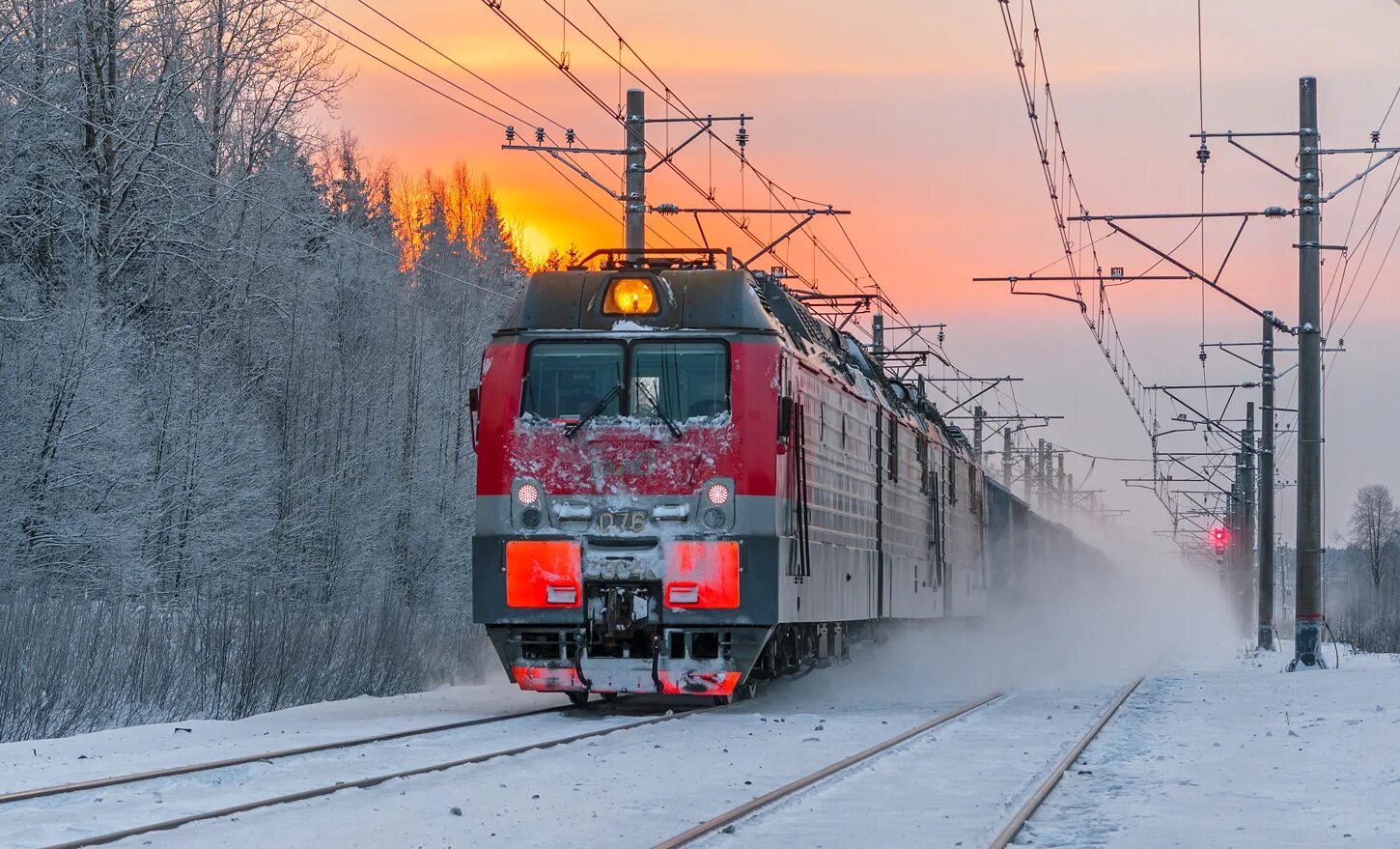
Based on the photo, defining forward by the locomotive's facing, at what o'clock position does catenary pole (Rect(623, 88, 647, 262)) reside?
The catenary pole is roughly at 6 o'clock from the locomotive.

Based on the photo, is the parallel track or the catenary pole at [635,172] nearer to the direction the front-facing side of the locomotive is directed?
the parallel track

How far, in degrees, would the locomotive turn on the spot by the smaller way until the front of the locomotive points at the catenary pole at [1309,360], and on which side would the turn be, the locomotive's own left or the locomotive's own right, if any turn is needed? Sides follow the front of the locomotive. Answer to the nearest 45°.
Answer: approximately 135° to the locomotive's own left

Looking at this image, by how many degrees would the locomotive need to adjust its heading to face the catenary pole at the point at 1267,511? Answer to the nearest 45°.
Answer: approximately 135° to its left

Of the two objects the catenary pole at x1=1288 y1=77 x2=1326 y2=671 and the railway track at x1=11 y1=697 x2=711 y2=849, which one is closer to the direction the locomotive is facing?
the railway track

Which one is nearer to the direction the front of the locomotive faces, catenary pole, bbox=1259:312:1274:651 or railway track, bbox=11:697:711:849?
the railway track

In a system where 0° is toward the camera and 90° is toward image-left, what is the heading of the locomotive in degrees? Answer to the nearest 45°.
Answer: approximately 0°
